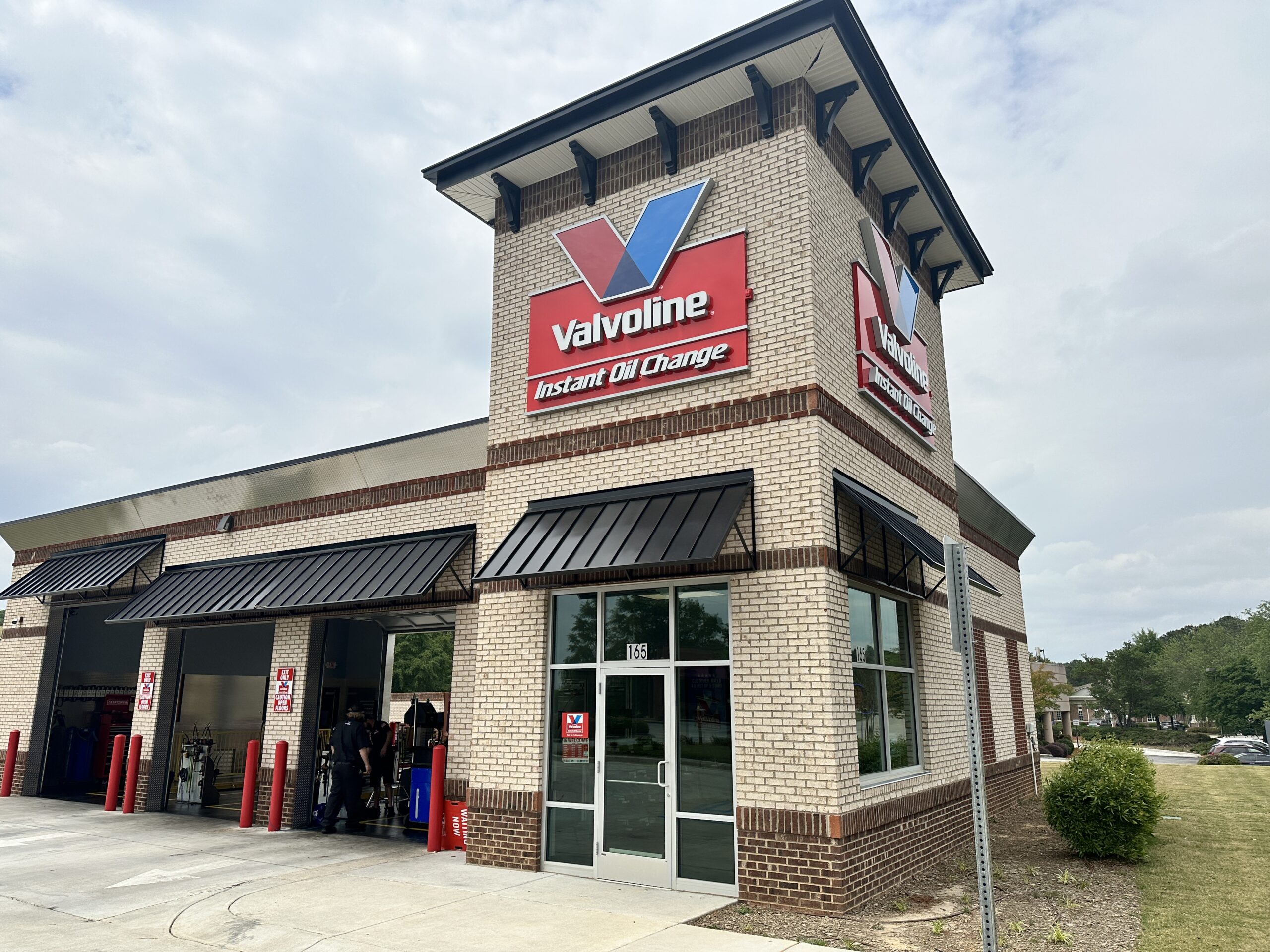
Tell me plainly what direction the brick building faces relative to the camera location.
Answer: facing the viewer and to the left of the viewer

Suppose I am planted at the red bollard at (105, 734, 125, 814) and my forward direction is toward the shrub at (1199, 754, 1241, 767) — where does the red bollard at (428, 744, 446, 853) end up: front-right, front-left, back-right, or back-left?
front-right

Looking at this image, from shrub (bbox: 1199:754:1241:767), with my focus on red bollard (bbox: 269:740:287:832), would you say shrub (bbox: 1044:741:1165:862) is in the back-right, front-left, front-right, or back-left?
front-left

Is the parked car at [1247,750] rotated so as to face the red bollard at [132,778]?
no

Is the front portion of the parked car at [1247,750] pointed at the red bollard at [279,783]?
no

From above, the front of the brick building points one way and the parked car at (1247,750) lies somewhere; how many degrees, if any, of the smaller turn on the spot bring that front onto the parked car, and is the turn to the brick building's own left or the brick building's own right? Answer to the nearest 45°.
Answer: approximately 180°

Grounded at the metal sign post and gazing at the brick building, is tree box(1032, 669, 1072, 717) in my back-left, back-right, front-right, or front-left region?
front-right

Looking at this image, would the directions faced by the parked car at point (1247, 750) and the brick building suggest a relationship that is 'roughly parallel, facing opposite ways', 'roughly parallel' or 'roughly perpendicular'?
roughly perpendicular

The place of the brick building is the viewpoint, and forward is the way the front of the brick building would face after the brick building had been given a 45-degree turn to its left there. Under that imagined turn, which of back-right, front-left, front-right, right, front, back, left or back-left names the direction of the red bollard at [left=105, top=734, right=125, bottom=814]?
back-right

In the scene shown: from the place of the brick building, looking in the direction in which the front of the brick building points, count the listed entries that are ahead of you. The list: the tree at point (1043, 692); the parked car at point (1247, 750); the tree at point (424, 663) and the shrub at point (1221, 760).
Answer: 0

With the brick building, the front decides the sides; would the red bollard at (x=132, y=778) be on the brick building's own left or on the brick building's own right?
on the brick building's own right
